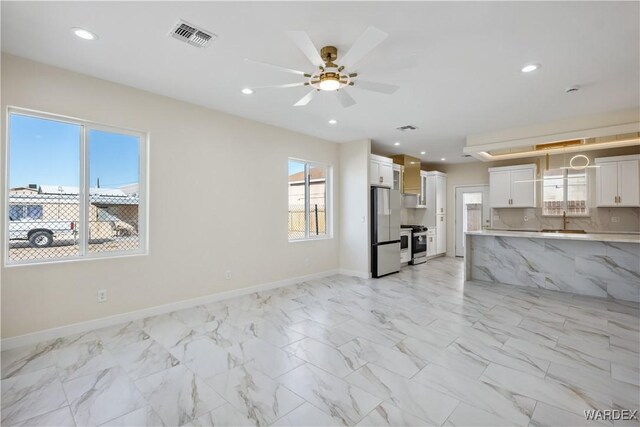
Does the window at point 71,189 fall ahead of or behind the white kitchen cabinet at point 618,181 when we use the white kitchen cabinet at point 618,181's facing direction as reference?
ahead

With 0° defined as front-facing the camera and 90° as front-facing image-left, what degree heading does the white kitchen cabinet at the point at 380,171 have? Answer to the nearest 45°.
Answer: approximately 315°

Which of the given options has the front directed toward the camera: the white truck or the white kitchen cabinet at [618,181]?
the white kitchen cabinet

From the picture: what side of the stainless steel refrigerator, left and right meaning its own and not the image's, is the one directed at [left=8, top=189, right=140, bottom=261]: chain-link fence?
right

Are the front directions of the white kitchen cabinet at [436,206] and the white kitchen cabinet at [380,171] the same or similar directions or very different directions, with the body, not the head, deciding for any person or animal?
same or similar directions

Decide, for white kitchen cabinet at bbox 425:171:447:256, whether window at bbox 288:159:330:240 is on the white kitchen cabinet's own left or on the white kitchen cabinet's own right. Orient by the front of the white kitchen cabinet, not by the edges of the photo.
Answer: on the white kitchen cabinet's own right

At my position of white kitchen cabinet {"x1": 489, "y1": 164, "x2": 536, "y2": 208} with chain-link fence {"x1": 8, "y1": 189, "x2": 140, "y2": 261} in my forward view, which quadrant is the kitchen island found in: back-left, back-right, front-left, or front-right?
front-left

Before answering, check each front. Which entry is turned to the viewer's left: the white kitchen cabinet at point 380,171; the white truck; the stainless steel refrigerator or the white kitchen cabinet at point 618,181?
the white truck

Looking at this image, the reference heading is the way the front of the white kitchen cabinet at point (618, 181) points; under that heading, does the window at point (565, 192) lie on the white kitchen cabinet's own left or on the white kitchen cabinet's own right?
on the white kitchen cabinet's own right

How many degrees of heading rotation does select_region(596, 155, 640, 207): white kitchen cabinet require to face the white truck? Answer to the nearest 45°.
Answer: approximately 45° to its right

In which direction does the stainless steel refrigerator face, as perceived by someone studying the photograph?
facing the viewer and to the right of the viewer

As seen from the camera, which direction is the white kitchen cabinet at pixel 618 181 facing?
toward the camera

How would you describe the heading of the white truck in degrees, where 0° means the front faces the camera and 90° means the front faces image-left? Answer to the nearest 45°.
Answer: approximately 90°

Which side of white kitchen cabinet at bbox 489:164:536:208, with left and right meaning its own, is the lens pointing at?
front

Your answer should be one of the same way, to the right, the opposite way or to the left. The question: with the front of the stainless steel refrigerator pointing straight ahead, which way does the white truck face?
to the right
